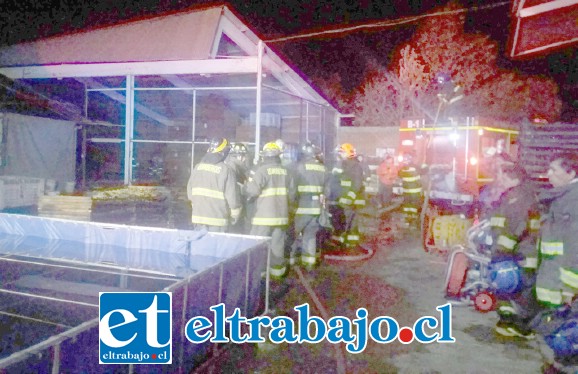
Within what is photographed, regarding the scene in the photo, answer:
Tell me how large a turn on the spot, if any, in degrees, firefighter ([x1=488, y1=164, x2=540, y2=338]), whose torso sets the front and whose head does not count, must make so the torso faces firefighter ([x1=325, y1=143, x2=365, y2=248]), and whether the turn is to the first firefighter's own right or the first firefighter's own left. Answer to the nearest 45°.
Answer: approximately 45° to the first firefighter's own right

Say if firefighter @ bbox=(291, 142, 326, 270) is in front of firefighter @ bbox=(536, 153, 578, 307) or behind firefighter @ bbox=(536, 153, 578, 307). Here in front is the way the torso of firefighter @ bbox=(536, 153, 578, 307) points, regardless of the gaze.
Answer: in front

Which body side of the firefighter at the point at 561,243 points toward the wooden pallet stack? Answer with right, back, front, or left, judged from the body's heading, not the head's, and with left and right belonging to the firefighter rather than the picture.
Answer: front

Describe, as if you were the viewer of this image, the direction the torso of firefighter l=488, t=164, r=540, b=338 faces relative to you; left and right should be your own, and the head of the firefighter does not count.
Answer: facing to the left of the viewer

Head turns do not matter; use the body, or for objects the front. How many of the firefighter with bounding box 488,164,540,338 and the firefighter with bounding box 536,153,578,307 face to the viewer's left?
2

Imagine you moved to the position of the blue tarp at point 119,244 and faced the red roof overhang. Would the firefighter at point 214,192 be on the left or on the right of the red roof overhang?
left

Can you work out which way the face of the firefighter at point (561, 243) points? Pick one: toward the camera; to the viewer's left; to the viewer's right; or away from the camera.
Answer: to the viewer's left

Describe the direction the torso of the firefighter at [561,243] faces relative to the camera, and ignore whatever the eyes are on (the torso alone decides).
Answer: to the viewer's left

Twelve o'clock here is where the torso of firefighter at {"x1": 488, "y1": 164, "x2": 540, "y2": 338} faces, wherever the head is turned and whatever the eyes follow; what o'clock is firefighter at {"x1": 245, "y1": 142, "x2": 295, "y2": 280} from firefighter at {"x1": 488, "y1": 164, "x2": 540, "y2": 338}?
firefighter at {"x1": 245, "y1": 142, "x2": 295, "y2": 280} is roughly at 12 o'clock from firefighter at {"x1": 488, "y1": 164, "x2": 540, "y2": 338}.

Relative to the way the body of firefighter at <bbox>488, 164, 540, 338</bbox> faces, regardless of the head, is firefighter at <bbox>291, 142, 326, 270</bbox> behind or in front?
in front
